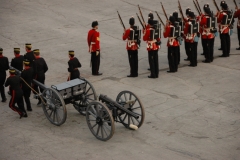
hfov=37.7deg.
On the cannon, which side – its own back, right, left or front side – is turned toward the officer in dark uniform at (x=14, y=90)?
back

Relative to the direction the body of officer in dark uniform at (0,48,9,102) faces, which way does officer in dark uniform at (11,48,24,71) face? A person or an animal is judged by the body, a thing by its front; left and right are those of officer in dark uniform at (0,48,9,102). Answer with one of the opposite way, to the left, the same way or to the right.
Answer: the same way

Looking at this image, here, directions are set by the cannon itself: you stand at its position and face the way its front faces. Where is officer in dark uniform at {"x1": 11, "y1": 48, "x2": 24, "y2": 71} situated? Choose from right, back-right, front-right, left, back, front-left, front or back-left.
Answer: back

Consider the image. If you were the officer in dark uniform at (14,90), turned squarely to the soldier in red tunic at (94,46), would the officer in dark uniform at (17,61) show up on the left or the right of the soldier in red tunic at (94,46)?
left

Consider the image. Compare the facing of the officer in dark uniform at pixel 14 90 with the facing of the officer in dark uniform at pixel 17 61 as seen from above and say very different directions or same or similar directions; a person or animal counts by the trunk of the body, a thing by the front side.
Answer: same or similar directions

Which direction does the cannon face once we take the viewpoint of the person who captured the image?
facing the viewer and to the right of the viewer
